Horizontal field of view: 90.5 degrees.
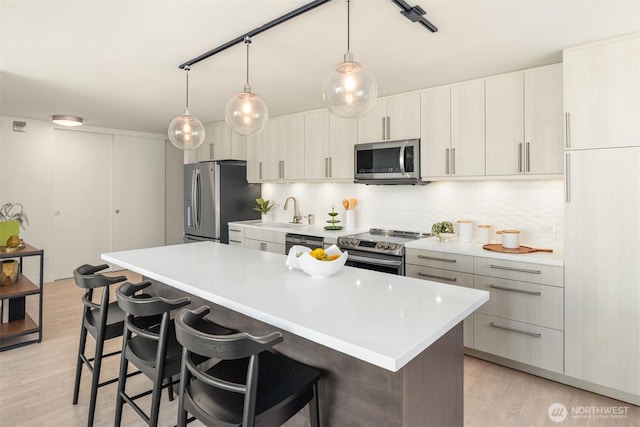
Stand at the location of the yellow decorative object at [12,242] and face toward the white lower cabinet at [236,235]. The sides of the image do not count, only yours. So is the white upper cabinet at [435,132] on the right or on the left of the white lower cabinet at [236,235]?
right

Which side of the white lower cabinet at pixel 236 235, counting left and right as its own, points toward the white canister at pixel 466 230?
left

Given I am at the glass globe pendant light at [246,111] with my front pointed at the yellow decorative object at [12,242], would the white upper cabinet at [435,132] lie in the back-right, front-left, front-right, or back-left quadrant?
back-right

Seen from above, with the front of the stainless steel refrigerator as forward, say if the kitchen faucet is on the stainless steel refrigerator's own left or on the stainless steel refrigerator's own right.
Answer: on the stainless steel refrigerator's own left

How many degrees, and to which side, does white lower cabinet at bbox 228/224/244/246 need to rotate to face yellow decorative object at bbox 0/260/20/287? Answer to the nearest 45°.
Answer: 0° — it already faces it

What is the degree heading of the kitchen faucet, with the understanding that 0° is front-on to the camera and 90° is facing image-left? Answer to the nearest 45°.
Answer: approximately 45°
